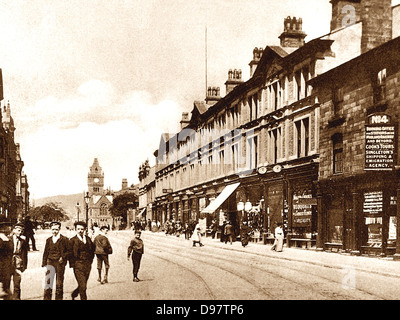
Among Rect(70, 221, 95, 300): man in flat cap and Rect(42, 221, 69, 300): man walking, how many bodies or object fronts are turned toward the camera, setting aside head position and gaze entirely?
2

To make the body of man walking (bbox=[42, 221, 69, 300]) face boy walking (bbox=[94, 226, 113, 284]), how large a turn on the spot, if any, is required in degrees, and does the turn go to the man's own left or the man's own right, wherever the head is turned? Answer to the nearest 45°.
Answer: approximately 180°

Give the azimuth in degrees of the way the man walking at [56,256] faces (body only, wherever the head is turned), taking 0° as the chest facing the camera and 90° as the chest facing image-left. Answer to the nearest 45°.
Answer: approximately 0°

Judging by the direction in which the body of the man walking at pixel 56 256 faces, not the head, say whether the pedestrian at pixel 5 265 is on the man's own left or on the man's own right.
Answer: on the man's own right

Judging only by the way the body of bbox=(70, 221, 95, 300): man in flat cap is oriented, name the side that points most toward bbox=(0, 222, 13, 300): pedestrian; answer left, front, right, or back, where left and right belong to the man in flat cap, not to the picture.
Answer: right

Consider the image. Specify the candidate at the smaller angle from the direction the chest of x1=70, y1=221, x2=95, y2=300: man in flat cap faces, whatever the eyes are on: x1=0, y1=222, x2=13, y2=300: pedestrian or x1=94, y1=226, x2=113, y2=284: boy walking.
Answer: the pedestrian

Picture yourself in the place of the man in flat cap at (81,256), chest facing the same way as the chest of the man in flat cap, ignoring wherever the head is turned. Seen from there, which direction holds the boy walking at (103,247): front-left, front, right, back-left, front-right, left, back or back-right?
back

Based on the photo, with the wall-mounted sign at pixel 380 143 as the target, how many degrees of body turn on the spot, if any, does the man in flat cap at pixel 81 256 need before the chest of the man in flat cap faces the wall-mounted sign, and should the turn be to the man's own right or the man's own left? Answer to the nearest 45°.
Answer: approximately 135° to the man's own left

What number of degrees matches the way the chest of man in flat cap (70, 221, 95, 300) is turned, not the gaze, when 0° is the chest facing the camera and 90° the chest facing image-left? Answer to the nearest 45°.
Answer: approximately 0°

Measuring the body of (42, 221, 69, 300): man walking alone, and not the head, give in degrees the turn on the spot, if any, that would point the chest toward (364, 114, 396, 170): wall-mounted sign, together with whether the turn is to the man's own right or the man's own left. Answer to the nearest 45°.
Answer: approximately 135° to the man's own left

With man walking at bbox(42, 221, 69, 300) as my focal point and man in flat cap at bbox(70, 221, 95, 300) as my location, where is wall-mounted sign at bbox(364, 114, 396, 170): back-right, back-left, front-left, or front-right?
back-right
